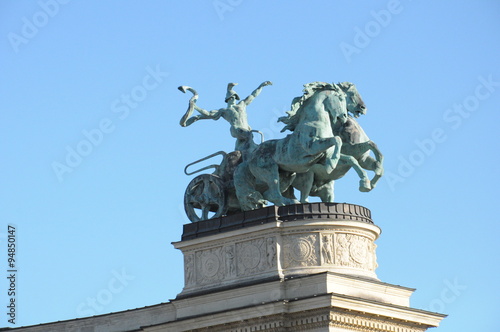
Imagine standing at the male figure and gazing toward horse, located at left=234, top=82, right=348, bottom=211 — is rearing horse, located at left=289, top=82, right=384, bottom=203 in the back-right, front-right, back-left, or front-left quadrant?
front-left

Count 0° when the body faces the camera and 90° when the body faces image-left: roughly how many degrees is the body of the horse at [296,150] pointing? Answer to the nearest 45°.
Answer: approximately 270°

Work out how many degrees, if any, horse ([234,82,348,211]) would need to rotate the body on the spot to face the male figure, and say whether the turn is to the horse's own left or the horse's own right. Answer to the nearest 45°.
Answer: approximately 135° to the horse's own left
